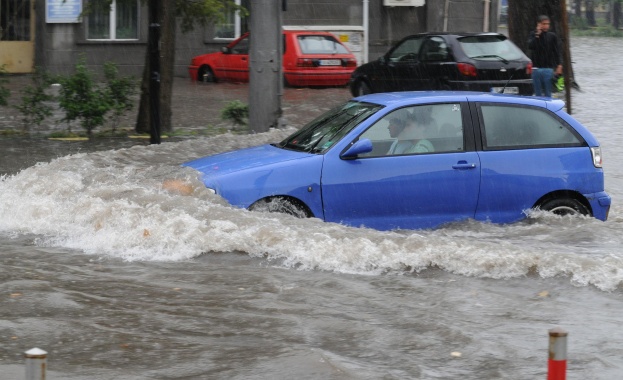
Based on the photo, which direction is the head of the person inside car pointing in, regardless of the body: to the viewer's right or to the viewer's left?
to the viewer's left

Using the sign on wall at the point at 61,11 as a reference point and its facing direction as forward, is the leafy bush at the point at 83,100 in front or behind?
in front

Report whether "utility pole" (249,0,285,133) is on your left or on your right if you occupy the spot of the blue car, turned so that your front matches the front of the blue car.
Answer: on your right

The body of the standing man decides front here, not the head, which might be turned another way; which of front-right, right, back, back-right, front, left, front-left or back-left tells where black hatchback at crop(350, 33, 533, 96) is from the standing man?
right

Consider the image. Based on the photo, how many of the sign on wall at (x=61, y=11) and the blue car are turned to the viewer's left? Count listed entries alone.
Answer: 1

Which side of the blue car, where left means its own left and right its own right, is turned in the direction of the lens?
left

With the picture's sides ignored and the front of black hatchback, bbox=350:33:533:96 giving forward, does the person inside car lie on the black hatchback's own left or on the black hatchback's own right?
on the black hatchback's own left

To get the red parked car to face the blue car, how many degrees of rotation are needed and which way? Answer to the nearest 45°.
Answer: approximately 135° to its left

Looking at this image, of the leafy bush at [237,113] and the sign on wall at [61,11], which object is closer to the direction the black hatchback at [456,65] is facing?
the sign on wall

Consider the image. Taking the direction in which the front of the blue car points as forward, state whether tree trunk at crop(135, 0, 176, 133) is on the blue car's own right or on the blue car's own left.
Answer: on the blue car's own right

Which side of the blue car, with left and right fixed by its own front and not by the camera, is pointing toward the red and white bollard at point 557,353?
left

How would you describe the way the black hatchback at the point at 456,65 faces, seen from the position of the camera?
facing away from the viewer and to the left of the viewer

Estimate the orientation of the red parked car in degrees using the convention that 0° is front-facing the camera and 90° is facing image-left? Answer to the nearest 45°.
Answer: approximately 135°
